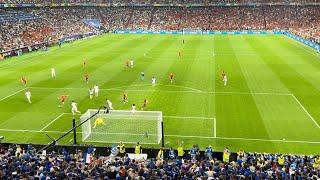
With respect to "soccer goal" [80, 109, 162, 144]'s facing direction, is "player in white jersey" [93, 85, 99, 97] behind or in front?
in front

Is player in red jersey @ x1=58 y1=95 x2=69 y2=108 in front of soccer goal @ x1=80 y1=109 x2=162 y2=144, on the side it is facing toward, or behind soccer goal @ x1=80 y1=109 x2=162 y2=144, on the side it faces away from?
in front

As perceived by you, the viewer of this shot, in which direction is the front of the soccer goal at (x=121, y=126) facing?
facing away from the viewer
